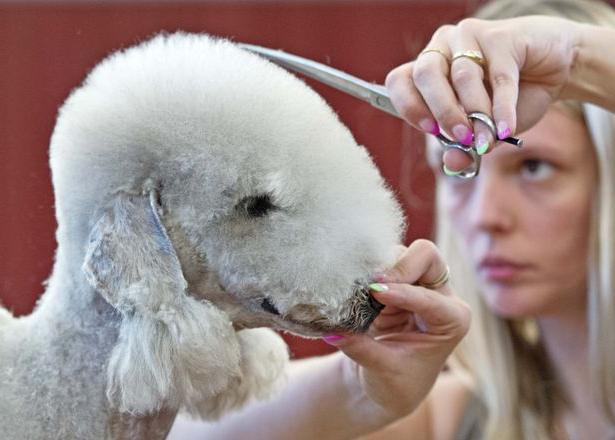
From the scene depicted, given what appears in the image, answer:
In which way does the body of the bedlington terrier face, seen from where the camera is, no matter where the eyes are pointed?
to the viewer's right

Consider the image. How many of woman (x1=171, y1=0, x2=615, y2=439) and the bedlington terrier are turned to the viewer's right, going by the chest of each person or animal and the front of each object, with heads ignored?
1

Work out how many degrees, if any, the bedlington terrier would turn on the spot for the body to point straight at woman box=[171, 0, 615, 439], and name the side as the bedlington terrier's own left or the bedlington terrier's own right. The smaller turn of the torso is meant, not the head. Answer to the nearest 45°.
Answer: approximately 45° to the bedlington terrier's own left

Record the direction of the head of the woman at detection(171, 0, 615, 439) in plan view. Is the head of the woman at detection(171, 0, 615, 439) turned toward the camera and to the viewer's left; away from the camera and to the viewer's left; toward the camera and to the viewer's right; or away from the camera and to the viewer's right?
toward the camera and to the viewer's left

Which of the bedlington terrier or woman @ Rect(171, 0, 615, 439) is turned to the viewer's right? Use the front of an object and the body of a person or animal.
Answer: the bedlington terrier

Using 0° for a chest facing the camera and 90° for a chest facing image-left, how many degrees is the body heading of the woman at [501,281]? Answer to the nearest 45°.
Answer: approximately 45°
